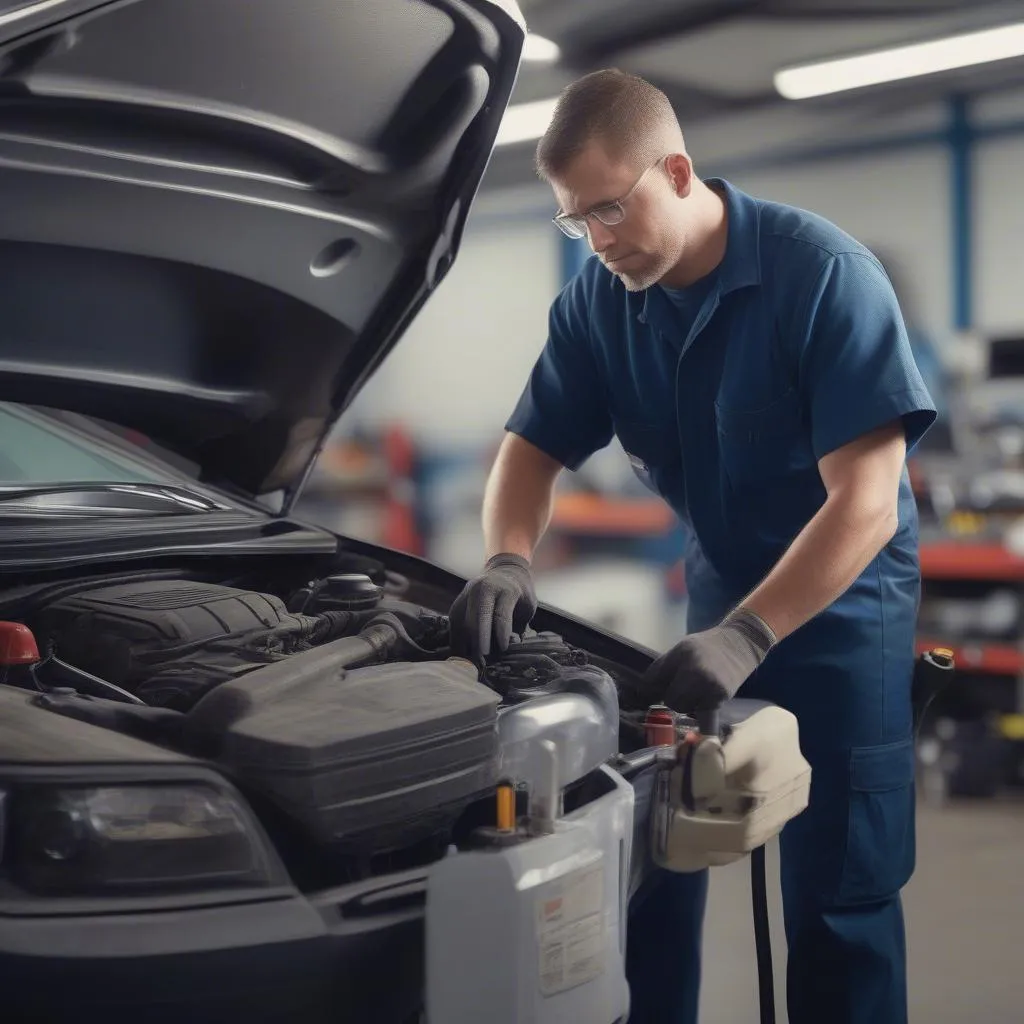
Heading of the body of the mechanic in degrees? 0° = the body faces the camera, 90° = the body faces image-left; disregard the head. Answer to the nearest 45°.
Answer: approximately 45°

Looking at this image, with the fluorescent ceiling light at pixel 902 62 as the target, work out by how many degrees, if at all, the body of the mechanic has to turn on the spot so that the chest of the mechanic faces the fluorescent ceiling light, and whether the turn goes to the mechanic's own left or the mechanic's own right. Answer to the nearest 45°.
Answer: approximately 135° to the mechanic's own right

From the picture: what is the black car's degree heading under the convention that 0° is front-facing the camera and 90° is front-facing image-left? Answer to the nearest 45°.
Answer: approximately 315°

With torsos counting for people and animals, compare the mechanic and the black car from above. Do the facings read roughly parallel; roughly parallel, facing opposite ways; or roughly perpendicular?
roughly perpendicular

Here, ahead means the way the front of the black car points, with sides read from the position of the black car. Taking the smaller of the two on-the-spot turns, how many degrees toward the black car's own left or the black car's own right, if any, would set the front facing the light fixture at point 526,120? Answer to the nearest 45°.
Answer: approximately 135° to the black car's own left

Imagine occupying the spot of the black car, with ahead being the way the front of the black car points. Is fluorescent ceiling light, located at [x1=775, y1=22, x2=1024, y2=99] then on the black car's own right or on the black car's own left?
on the black car's own left
